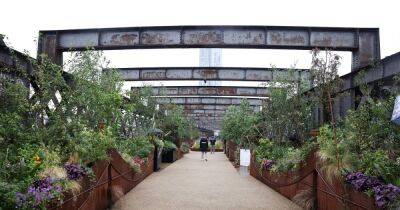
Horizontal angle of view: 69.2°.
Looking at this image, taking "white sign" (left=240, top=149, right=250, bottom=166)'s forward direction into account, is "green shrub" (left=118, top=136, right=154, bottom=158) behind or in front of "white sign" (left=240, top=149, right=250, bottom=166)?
in front

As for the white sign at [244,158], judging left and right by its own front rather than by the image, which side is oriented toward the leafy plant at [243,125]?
back

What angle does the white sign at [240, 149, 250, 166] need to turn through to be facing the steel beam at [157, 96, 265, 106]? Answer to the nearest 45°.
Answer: approximately 180°

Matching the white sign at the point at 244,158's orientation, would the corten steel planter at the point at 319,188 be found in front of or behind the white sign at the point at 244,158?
in front

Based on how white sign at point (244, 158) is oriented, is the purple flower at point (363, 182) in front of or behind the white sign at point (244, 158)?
in front

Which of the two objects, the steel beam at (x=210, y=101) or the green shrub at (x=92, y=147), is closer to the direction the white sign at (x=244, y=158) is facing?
the green shrub

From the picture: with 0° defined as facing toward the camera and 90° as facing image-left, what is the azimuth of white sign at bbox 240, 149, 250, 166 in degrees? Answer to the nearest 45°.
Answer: approximately 0°

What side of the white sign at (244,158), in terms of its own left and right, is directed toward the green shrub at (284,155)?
front
